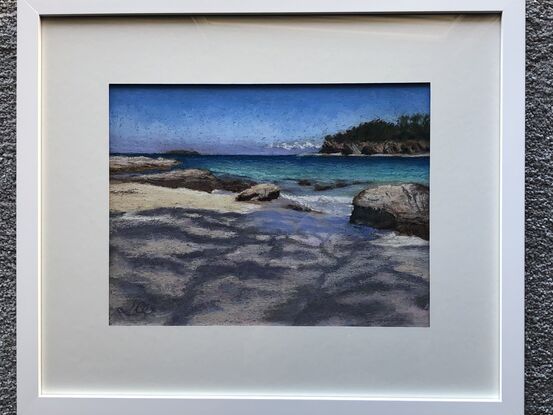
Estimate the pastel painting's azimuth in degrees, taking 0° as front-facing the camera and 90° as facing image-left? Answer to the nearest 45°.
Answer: approximately 0°
